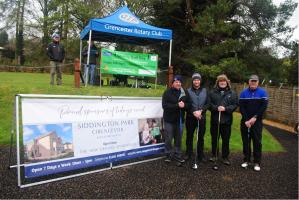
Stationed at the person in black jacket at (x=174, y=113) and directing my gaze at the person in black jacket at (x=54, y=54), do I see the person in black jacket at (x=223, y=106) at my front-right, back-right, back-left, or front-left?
back-right

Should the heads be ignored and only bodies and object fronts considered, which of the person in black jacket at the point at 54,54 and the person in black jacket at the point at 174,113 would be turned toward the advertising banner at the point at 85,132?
the person in black jacket at the point at 54,54

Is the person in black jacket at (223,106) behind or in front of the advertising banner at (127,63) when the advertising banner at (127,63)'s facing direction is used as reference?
in front

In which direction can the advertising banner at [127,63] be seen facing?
toward the camera

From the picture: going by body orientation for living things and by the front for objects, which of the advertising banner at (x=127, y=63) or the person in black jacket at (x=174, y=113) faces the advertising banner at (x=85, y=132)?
the advertising banner at (x=127, y=63)

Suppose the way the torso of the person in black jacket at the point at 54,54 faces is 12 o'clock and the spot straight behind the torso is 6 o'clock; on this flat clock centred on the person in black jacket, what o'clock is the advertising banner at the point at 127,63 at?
The advertising banner is roughly at 9 o'clock from the person in black jacket.

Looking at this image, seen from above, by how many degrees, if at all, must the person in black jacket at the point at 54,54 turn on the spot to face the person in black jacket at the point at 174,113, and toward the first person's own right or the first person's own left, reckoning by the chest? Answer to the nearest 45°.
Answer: approximately 45° to the first person's own left

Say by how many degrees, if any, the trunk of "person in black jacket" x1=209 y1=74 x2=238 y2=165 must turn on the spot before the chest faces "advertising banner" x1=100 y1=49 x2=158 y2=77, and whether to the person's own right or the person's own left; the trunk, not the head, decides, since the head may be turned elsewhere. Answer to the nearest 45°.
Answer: approximately 135° to the person's own right

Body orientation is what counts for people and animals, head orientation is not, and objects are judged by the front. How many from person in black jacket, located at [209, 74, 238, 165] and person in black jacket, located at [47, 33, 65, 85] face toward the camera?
2

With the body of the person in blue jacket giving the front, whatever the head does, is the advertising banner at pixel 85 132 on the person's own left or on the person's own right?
on the person's own right

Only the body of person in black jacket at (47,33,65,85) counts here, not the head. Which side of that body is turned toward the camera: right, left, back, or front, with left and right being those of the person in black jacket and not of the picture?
front

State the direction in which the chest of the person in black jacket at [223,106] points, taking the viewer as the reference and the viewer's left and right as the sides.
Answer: facing the viewer

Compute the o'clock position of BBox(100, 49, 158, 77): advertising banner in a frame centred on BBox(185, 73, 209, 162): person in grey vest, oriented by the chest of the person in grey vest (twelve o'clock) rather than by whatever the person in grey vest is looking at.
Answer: The advertising banner is roughly at 5 o'clock from the person in grey vest.
